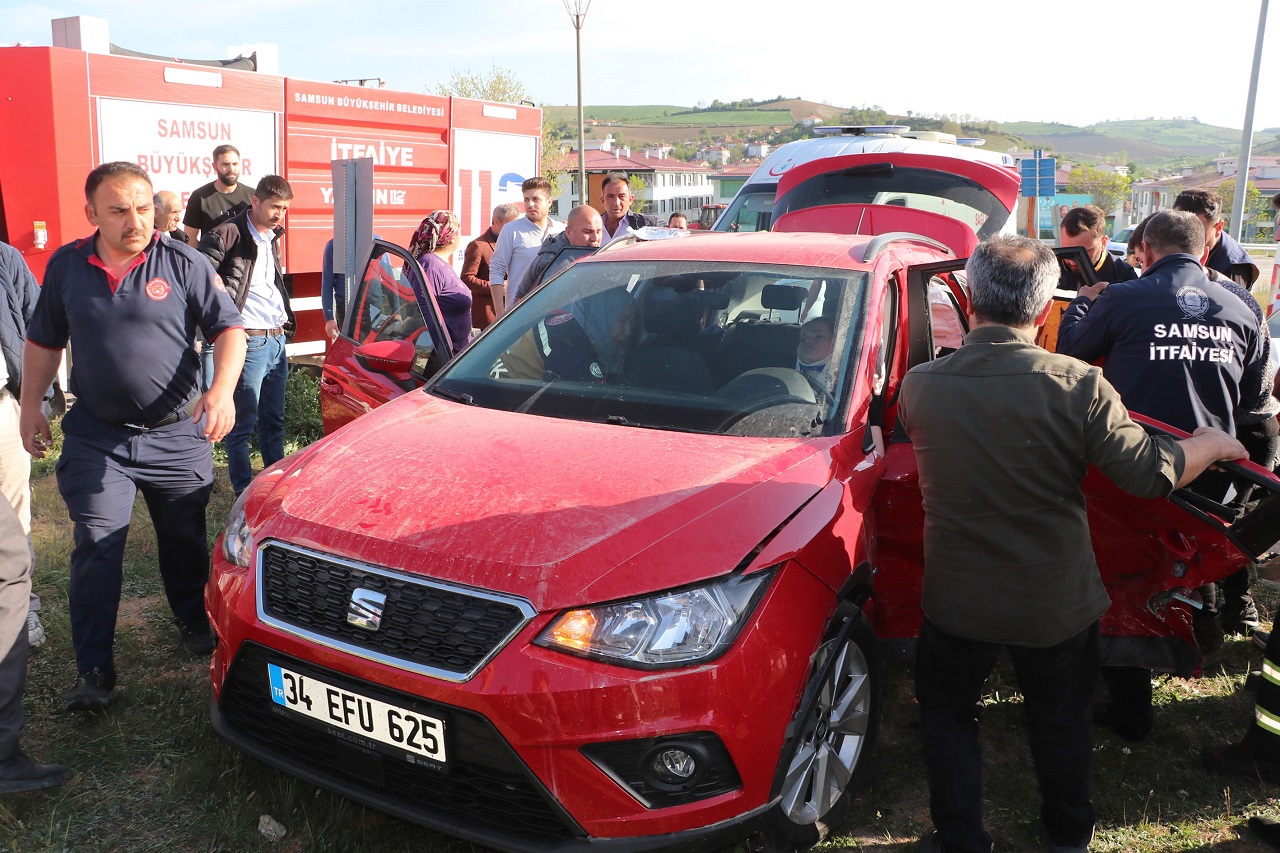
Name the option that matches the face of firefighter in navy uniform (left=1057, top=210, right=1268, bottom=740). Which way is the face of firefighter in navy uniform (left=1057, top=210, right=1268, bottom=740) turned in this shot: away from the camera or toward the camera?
away from the camera

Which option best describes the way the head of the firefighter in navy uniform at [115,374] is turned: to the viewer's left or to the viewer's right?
to the viewer's right

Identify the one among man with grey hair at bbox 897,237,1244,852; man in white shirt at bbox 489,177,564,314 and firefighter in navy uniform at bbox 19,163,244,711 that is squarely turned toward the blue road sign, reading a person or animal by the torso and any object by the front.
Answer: the man with grey hair

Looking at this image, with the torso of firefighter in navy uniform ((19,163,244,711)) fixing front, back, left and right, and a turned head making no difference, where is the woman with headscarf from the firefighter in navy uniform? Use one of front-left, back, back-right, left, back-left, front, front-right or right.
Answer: back-left

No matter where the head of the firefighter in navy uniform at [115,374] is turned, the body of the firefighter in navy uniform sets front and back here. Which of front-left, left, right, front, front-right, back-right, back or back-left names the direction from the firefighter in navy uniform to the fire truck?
back

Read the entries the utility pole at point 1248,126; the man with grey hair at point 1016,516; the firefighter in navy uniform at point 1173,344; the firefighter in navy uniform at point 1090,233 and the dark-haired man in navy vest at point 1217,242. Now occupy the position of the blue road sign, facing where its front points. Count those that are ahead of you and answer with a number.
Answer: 4

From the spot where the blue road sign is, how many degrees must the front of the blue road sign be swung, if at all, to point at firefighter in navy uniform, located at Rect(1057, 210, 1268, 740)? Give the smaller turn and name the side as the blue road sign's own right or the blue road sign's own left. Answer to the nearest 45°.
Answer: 0° — it already faces them

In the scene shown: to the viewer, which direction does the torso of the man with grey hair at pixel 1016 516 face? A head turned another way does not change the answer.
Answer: away from the camera
